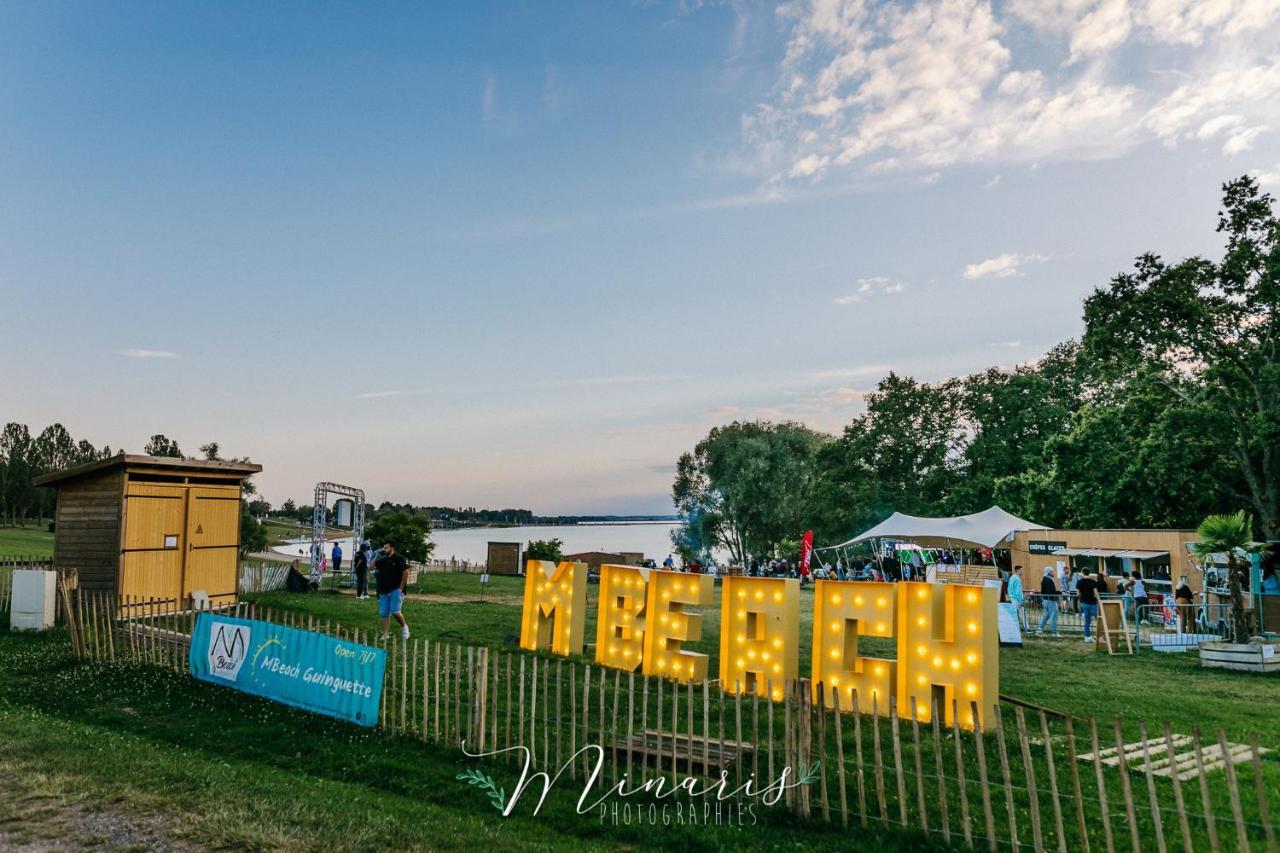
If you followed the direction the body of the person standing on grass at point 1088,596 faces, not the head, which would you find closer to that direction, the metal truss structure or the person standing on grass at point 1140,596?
the person standing on grass

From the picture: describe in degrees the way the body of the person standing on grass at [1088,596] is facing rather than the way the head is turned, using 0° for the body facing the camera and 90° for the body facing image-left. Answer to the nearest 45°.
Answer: approximately 180°

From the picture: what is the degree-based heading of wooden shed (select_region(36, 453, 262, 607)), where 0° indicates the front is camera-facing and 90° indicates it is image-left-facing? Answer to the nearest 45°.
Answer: approximately 315°

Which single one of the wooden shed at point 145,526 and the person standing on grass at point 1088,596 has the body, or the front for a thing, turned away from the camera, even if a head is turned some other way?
the person standing on grass

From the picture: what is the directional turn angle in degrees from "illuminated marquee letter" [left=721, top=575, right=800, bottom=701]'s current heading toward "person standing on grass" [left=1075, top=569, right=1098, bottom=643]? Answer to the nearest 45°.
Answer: approximately 180°

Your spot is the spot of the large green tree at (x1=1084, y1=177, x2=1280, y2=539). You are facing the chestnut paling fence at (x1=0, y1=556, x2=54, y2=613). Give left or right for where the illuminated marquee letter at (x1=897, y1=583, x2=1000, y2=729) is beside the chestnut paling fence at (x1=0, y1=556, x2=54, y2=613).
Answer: left

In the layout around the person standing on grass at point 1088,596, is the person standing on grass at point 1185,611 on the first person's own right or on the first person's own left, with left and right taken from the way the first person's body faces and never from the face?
on the first person's own right

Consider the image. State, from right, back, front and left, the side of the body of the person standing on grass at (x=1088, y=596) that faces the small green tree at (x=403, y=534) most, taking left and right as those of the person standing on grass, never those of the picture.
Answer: left

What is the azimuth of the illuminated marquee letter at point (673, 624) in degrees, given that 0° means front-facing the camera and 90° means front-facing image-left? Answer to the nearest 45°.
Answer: approximately 45°
